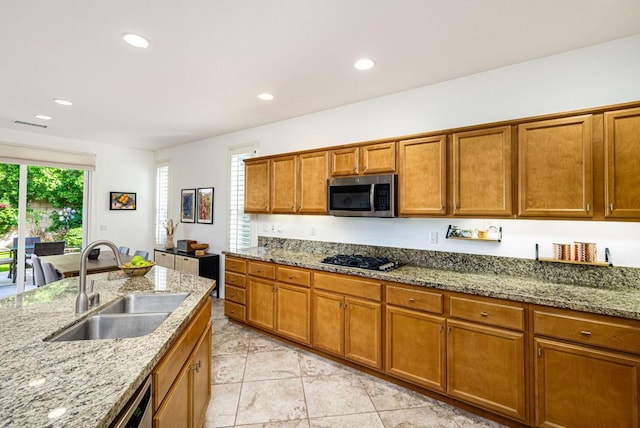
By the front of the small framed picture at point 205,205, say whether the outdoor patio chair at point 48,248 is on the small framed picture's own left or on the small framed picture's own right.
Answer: on the small framed picture's own right

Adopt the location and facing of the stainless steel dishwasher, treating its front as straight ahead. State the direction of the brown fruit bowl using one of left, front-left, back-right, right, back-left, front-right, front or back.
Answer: left

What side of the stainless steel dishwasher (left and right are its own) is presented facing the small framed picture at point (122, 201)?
left

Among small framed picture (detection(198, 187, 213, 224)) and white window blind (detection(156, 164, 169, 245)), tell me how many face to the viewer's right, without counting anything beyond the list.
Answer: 0

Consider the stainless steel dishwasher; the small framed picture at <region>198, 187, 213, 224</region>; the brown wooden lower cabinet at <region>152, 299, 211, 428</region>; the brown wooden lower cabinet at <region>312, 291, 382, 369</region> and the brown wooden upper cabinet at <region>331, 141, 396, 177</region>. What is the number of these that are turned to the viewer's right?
2

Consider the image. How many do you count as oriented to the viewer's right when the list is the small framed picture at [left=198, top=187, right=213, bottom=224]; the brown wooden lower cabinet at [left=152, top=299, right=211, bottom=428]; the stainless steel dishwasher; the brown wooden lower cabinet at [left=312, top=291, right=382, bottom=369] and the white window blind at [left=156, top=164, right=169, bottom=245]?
2

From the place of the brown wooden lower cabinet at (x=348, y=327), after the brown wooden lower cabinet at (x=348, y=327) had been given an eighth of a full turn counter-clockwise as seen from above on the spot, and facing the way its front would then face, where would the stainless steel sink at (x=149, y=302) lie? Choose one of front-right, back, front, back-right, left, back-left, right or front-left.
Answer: front-right

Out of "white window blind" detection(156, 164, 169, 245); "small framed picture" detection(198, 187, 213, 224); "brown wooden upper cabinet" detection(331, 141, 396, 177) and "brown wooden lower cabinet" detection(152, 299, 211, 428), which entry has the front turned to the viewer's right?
the brown wooden lower cabinet

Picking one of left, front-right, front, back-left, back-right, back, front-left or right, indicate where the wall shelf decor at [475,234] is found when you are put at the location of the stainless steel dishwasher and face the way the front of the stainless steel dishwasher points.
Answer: front

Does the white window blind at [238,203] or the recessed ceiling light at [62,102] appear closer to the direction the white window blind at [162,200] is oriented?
the recessed ceiling light

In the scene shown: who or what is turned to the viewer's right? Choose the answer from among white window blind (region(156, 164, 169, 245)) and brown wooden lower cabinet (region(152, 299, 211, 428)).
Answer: the brown wooden lower cabinet

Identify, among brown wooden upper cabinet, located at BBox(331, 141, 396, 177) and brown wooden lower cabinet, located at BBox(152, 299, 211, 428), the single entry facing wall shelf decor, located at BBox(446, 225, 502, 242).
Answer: the brown wooden lower cabinet

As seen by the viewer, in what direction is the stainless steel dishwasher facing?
to the viewer's right

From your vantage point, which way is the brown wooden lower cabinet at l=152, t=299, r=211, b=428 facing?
to the viewer's right

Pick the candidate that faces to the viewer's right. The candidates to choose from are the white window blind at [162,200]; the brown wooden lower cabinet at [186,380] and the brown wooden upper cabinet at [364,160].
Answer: the brown wooden lower cabinet

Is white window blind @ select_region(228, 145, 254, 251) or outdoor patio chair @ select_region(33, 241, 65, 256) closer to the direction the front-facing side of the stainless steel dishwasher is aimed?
the white window blind
